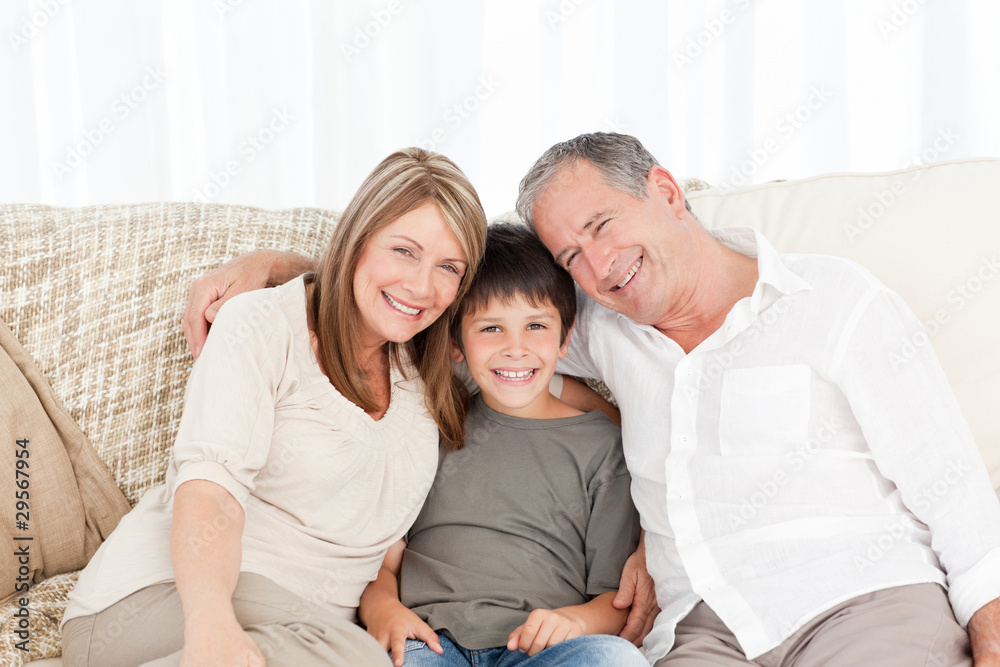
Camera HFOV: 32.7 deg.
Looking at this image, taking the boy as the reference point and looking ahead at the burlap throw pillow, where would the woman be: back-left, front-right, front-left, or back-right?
front-left

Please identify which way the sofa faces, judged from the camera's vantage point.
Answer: facing the viewer
